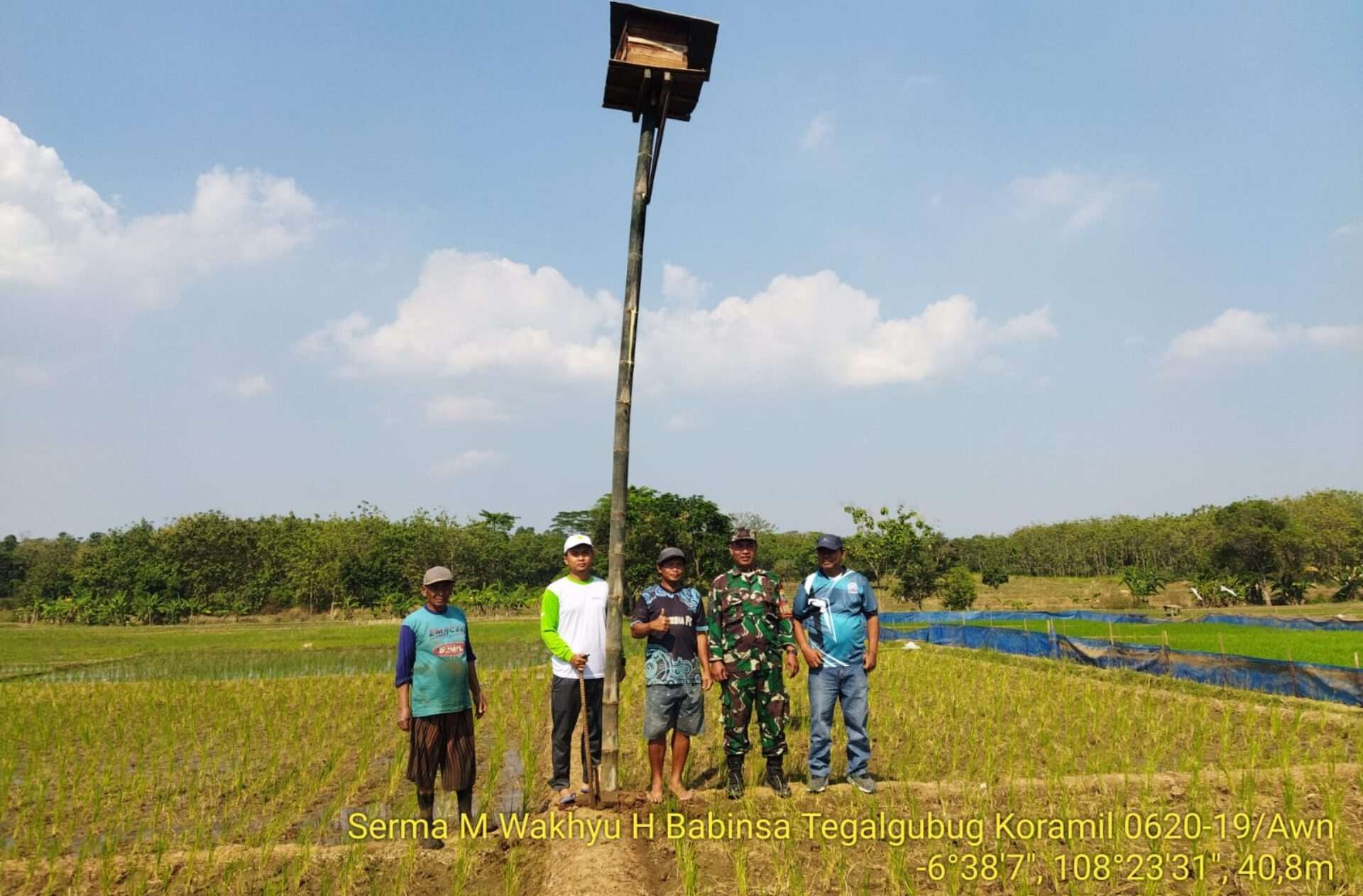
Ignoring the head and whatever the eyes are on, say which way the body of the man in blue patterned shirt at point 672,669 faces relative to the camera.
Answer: toward the camera

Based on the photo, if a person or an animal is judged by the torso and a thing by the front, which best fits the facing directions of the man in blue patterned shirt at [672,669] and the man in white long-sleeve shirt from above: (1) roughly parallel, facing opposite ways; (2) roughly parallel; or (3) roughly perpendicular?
roughly parallel

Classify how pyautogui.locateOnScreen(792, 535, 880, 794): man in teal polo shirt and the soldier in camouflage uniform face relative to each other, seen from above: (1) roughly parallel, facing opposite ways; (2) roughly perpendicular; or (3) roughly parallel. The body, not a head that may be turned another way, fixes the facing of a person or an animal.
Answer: roughly parallel

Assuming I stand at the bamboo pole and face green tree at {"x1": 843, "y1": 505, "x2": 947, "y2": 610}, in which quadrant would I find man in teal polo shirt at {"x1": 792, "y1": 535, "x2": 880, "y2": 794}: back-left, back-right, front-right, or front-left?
front-right

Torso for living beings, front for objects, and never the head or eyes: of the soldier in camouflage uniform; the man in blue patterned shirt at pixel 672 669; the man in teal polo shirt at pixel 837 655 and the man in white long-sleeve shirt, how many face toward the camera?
4

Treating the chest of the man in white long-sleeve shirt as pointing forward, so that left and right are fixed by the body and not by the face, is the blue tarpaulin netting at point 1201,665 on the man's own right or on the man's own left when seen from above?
on the man's own left

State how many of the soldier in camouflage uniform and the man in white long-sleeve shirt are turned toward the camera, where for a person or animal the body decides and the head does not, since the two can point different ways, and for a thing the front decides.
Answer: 2

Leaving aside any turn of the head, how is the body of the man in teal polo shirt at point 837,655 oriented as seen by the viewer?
toward the camera

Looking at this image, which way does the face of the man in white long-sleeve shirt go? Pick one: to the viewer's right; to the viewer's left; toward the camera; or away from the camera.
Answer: toward the camera

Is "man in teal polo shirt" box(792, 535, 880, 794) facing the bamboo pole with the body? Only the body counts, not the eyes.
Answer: no

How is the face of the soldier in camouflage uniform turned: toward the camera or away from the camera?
toward the camera

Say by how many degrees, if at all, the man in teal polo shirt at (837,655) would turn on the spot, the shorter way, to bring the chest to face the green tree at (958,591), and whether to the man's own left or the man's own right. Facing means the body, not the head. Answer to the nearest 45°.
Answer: approximately 180°

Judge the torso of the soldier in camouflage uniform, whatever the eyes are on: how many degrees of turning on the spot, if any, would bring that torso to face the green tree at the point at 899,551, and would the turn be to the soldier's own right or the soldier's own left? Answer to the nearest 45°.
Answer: approximately 180°

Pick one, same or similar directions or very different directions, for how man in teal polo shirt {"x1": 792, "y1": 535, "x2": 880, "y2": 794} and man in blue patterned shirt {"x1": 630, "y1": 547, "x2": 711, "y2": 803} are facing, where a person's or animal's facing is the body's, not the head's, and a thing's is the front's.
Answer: same or similar directions

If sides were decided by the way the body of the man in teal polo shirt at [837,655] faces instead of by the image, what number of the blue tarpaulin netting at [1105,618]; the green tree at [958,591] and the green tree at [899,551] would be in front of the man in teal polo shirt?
0

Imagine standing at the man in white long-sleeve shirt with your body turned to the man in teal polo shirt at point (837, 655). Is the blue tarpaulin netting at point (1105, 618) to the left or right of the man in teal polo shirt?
left
